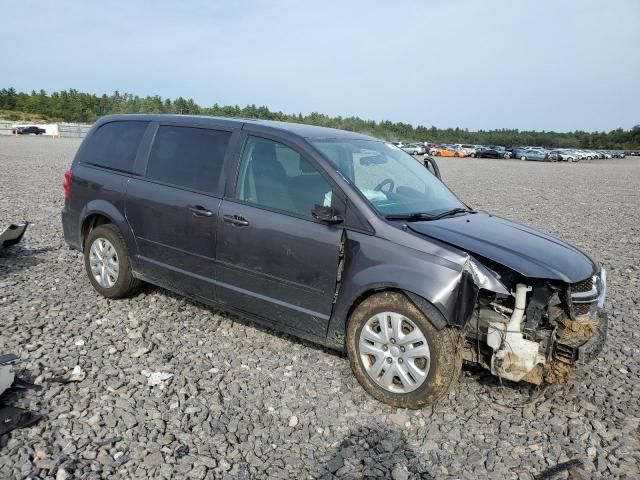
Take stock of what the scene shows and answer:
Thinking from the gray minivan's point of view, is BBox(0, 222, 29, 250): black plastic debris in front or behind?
behind

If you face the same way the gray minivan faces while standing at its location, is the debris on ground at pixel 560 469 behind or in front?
in front

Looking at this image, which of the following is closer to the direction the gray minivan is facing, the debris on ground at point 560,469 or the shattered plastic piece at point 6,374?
the debris on ground

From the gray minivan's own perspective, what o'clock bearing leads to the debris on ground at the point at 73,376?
The debris on ground is roughly at 4 o'clock from the gray minivan.

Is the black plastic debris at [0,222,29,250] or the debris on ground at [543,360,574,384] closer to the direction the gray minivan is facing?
the debris on ground

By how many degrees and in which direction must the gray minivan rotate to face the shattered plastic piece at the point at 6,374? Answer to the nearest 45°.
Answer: approximately 135° to its right

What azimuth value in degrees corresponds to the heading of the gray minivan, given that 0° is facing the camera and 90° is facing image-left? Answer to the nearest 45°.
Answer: approximately 315°
